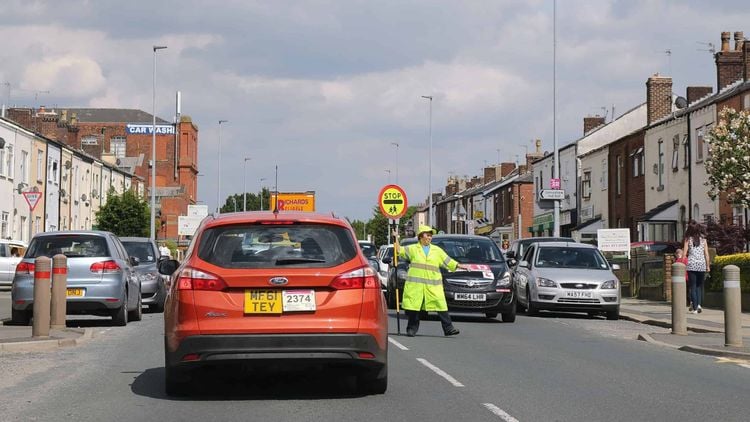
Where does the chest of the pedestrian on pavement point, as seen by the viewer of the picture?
away from the camera

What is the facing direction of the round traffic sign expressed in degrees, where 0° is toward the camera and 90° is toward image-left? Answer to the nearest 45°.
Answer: approximately 0°

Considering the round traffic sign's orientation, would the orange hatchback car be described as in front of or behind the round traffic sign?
in front

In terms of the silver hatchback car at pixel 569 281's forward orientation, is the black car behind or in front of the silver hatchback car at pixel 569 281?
in front

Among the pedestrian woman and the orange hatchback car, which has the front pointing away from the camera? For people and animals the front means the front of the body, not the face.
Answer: the orange hatchback car

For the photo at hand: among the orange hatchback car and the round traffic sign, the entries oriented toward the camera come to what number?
1

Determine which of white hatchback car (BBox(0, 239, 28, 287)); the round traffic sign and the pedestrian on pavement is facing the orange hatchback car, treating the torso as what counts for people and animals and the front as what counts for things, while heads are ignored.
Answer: the round traffic sign

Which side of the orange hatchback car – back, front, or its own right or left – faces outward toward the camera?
back

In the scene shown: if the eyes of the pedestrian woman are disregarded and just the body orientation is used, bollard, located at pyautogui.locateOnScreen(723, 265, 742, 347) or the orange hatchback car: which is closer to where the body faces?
the orange hatchback car
